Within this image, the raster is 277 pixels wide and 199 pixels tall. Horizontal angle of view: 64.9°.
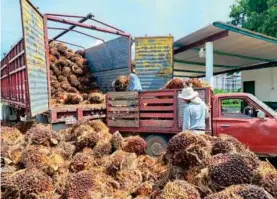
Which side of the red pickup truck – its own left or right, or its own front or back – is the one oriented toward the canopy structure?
left

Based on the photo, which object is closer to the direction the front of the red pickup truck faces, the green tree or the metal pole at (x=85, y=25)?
the green tree

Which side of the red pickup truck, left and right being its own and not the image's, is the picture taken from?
right
